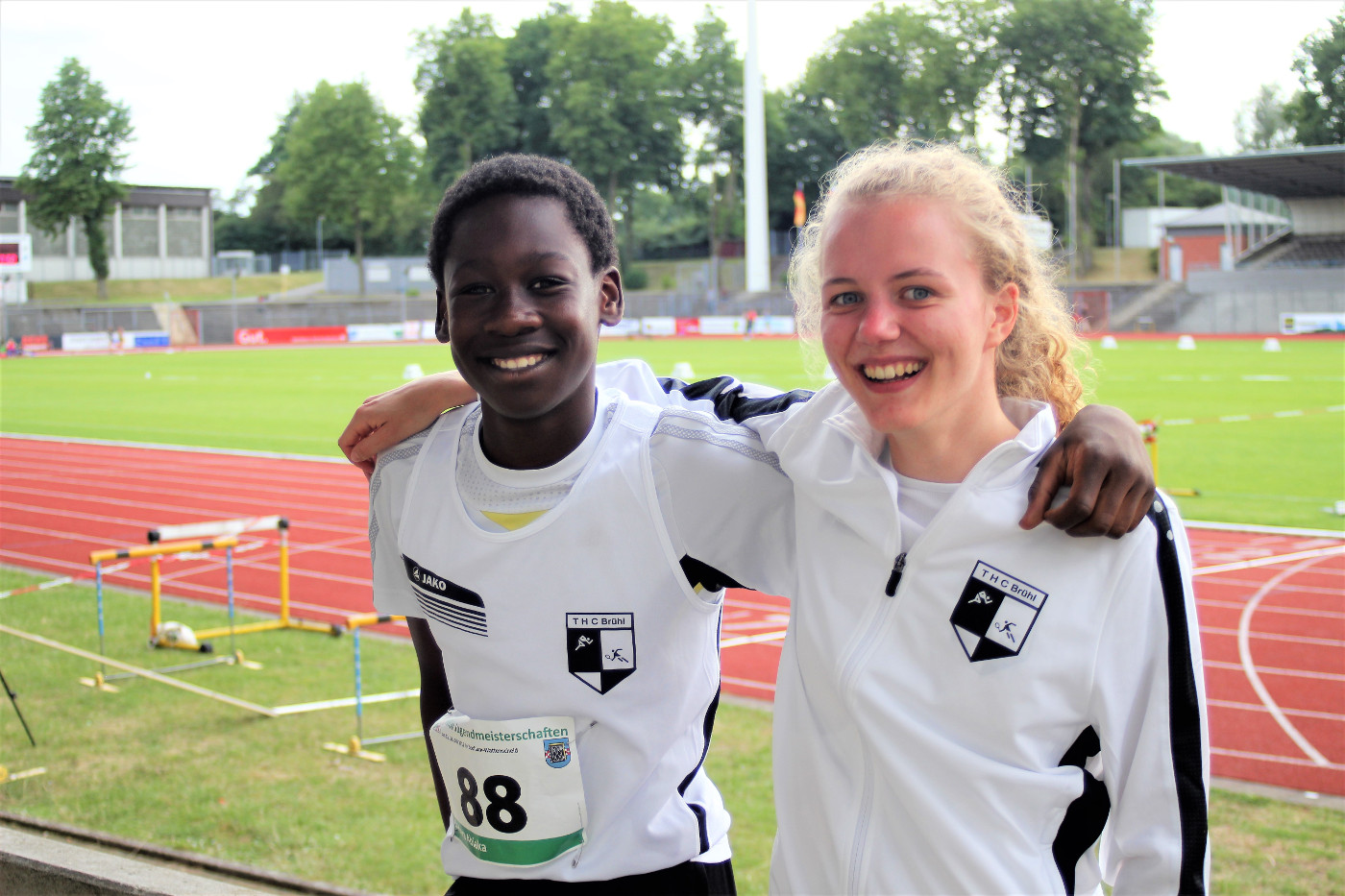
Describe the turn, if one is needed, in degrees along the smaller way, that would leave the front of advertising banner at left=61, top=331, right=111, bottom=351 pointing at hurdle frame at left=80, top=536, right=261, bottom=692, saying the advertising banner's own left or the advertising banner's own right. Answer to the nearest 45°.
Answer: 0° — it already faces it

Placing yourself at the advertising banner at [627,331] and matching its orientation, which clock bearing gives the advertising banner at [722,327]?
the advertising banner at [722,327] is roughly at 9 o'clock from the advertising banner at [627,331].

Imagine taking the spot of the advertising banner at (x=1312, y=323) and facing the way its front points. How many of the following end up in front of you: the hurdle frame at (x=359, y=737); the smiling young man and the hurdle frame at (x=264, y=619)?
3

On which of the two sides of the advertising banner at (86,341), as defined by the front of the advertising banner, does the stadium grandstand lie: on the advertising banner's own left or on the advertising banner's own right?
on the advertising banner's own left

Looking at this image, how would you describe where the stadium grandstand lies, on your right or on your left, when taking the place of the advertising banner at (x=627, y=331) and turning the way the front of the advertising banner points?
on your left

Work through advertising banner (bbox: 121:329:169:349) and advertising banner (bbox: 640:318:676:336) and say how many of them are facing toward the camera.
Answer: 2

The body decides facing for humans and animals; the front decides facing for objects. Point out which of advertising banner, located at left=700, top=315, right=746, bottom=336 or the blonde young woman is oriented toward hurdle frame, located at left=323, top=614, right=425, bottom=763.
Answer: the advertising banner

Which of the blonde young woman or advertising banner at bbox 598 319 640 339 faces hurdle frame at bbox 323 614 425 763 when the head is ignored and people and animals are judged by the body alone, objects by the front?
the advertising banner

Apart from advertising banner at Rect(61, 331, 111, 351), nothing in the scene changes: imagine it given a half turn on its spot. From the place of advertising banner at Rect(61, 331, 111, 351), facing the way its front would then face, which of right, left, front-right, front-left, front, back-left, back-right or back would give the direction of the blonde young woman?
back

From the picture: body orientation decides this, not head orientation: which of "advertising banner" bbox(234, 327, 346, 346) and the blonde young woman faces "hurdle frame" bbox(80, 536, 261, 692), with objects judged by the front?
the advertising banner

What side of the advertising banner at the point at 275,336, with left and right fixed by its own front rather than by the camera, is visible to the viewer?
front

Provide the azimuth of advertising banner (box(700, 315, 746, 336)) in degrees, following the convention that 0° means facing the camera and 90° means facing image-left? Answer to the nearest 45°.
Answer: approximately 0°

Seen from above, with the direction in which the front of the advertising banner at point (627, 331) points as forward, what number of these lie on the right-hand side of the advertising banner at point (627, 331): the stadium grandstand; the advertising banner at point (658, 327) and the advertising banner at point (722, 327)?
0

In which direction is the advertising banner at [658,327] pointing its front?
toward the camera

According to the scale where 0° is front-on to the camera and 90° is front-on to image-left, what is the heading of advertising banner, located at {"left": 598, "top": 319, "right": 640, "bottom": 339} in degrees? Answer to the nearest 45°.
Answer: approximately 0°

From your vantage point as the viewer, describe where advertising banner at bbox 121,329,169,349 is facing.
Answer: facing the viewer

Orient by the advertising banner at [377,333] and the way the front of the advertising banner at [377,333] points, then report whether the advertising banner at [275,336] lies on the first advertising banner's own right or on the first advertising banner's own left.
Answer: on the first advertising banner's own right

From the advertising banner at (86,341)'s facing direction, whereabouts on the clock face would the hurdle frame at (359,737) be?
The hurdle frame is roughly at 12 o'clock from the advertising banner.
